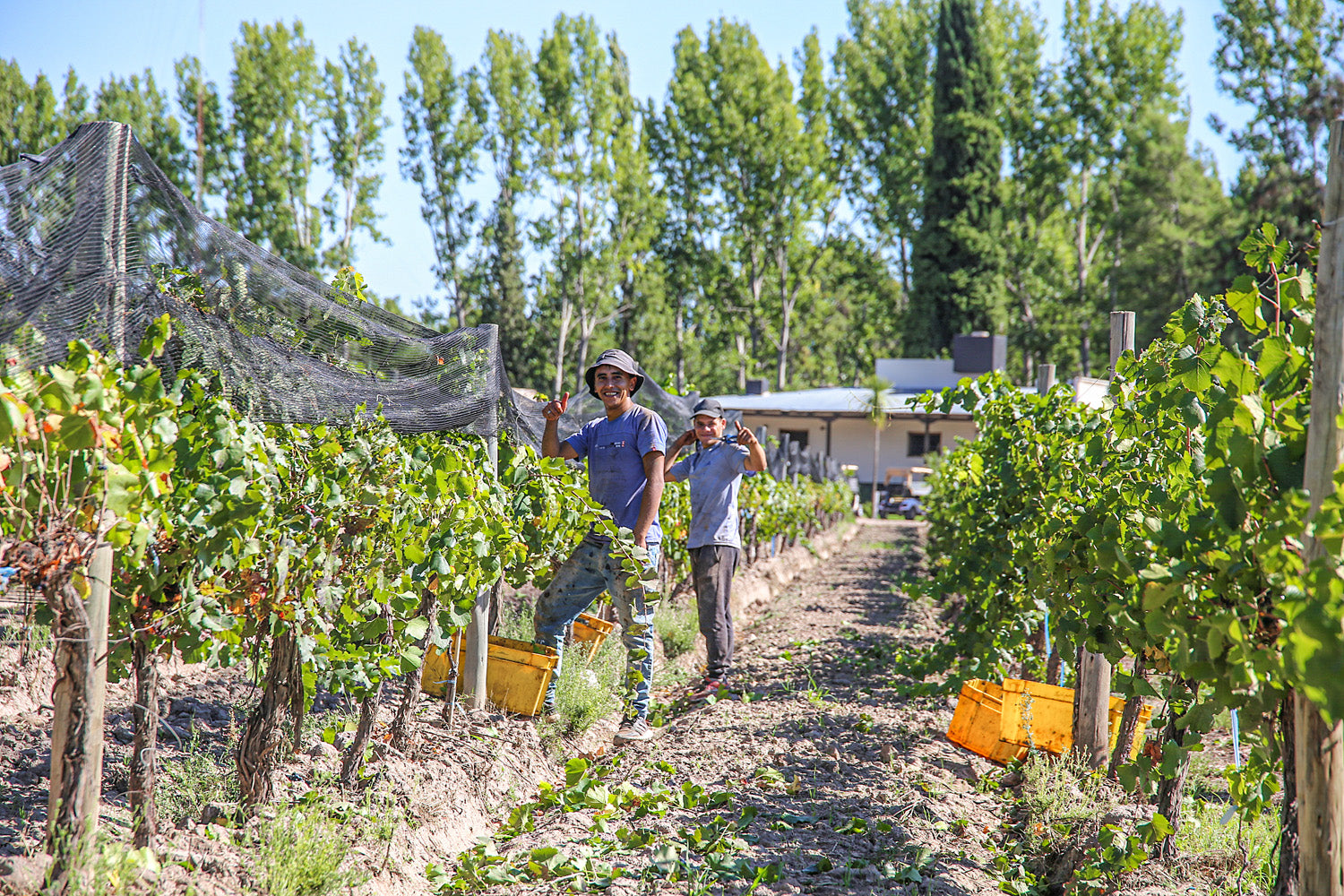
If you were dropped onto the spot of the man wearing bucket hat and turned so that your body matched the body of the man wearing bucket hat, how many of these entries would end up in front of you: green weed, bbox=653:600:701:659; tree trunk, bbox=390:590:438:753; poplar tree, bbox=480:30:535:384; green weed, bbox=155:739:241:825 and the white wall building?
2

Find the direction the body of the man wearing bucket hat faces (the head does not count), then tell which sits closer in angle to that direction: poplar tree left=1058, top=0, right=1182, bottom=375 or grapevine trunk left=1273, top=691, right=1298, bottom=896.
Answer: the grapevine trunk

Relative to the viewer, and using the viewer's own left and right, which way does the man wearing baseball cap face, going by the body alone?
facing the viewer and to the left of the viewer

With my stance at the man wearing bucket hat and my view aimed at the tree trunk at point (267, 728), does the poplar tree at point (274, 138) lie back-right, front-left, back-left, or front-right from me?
back-right

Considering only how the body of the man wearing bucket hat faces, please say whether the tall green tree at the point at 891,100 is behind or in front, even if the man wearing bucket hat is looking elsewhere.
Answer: behind

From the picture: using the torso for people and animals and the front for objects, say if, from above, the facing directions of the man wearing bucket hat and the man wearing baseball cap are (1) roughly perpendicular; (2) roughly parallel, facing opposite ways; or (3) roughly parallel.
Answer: roughly parallel

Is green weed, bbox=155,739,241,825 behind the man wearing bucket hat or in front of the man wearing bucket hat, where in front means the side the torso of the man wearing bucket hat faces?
in front

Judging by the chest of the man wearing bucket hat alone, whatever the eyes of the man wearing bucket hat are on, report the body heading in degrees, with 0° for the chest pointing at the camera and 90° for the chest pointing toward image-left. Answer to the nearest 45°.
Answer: approximately 45°

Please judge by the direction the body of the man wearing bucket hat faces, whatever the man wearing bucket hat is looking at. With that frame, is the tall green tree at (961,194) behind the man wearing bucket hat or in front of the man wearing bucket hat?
behind

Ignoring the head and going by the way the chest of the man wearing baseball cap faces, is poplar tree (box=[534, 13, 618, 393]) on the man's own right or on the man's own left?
on the man's own right

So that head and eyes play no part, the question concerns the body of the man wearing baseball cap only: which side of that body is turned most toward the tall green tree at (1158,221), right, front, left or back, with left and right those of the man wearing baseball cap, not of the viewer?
back

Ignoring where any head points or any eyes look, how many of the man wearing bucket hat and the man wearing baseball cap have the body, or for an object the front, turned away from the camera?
0

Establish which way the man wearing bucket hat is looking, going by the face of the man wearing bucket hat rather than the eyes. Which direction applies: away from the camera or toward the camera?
toward the camera

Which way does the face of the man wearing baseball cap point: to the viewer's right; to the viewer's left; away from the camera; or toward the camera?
toward the camera

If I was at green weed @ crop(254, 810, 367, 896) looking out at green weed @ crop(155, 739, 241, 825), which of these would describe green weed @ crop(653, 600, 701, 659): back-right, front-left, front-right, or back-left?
front-right

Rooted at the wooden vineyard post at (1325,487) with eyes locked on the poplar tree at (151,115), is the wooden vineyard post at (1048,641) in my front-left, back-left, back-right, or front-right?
front-right
